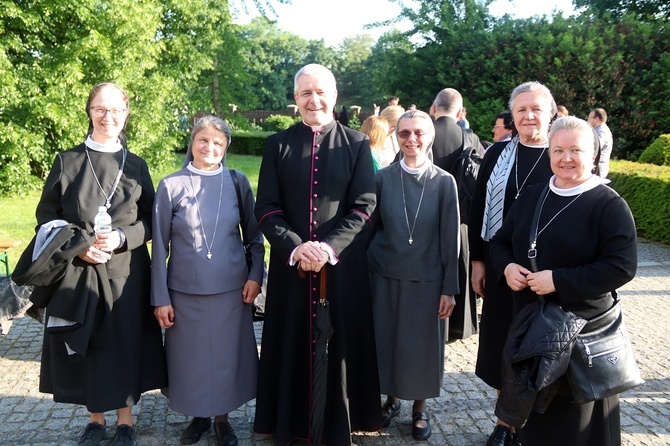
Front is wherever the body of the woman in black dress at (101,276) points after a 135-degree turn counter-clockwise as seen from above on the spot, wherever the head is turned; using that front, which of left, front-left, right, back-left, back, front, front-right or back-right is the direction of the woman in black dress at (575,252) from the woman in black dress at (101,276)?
right

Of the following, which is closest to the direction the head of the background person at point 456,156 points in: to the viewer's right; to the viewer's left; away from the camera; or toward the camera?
away from the camera

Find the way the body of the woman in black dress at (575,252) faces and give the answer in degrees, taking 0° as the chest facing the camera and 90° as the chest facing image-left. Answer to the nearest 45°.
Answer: approximately 45°

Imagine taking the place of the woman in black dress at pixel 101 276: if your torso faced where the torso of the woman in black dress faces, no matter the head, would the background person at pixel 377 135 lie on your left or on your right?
on your left

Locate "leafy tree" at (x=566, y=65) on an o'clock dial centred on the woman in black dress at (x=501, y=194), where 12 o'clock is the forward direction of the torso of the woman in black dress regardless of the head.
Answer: The leafy tree is roughly at 6 o'clock from the woman in black dress.

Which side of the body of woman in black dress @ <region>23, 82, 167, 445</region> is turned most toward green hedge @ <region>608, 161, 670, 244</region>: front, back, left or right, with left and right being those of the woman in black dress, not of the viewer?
left

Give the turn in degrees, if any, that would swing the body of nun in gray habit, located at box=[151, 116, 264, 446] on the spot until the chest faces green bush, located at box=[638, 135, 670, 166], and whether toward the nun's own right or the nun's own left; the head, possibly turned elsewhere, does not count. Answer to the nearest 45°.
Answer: approximately 135° to the nun's own left

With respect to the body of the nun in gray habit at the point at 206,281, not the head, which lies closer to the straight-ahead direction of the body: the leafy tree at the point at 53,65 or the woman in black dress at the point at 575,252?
the woman in black dress

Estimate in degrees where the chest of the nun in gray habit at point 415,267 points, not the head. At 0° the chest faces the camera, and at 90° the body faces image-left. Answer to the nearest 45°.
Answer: approximately 0°

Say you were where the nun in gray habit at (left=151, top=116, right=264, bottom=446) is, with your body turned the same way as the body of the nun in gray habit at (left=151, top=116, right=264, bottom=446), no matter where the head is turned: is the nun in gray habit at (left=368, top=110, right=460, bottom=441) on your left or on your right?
on your left

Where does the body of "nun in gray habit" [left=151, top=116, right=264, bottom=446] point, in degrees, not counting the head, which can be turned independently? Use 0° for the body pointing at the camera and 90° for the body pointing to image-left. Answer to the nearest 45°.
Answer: approximately 0°
